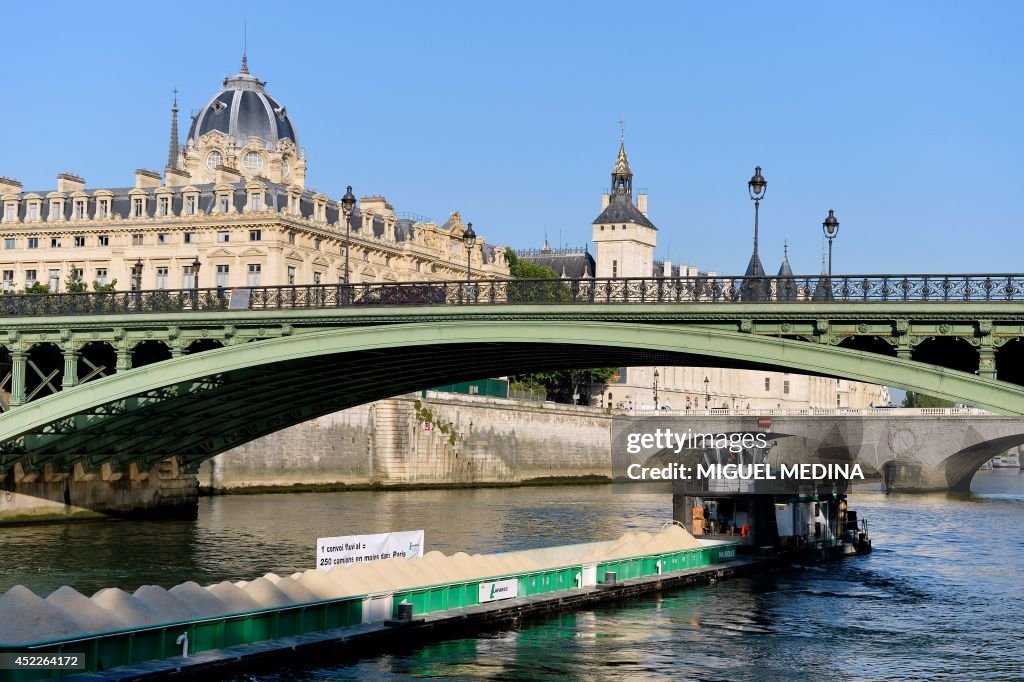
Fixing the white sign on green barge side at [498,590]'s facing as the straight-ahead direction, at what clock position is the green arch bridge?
The green arch bridge is roughly at 7 o'clock from the white sign on green barge side.

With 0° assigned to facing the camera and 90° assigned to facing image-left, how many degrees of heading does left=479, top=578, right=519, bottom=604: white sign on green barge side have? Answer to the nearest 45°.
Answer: approximately 315°
